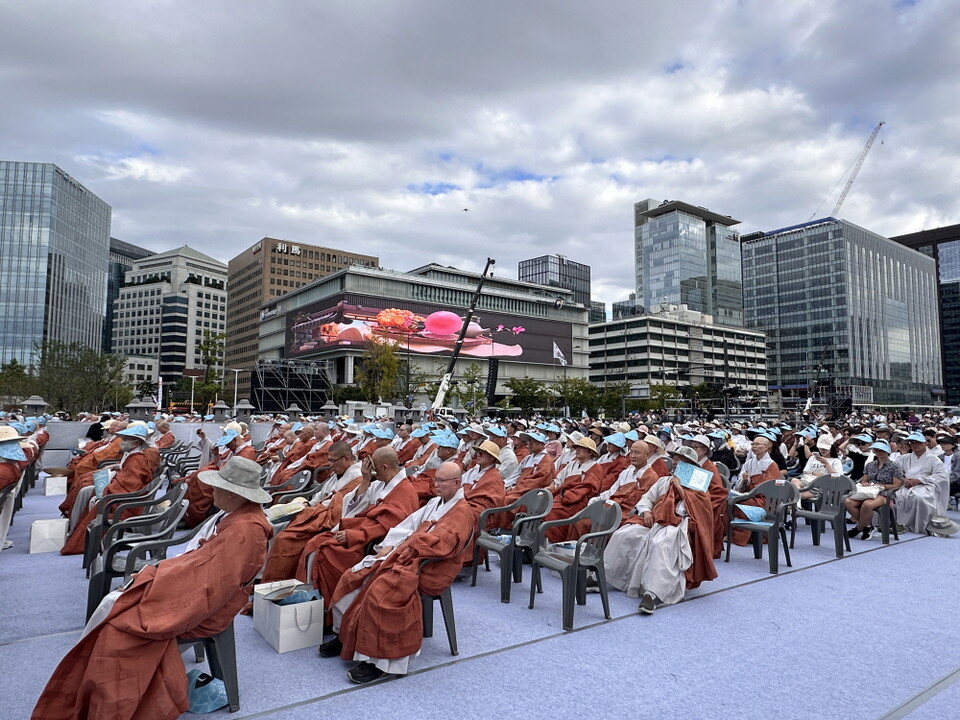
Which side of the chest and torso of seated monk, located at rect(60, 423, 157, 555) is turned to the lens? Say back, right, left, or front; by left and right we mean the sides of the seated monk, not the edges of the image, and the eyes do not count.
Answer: left

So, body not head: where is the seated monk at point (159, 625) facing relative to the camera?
to the viewer's left

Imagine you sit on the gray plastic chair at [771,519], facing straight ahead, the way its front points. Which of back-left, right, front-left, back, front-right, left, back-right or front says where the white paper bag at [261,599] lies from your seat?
front

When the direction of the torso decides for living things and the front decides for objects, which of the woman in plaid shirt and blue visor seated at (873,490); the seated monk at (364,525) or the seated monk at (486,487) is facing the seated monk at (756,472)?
the woman in plaid shirt and blue visor seated

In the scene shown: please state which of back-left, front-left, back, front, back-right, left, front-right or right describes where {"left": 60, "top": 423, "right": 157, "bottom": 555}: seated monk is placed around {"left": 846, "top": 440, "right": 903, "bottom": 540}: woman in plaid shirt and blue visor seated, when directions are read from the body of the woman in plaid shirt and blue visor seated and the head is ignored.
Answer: front

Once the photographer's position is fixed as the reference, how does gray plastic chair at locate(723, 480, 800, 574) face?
facing the viewer and to the left of the viewer

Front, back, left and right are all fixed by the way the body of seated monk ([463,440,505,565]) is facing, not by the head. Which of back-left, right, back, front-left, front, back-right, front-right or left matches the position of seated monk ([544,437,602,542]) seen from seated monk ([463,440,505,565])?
back

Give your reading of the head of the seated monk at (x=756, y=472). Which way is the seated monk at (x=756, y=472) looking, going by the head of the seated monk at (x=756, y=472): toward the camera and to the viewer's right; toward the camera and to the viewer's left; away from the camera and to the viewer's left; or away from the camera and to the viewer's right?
toward the camera and to the viewer's left

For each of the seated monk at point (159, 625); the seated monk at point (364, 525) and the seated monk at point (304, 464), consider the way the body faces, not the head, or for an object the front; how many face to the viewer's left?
3

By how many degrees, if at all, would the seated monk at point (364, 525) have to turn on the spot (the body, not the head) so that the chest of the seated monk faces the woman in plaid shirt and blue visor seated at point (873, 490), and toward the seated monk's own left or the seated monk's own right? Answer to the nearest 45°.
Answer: approximately 180°

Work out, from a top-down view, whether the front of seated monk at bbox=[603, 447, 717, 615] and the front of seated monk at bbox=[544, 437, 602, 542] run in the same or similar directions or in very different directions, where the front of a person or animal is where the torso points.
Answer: same or similar directions

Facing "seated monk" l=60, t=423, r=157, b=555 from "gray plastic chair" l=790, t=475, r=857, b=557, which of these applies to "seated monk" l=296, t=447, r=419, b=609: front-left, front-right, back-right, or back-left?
front-left

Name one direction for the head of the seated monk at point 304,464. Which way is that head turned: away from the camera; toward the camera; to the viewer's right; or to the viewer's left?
to the viewer's left

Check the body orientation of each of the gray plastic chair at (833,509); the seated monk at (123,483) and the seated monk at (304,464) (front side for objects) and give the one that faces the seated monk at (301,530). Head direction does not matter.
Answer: the gray plastic chair

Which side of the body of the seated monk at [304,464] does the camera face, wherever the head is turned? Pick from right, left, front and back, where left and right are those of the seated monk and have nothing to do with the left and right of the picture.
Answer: left

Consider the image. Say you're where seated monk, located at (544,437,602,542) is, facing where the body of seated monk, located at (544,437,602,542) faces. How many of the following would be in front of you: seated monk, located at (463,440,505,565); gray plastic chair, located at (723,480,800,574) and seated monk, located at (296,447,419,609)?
2

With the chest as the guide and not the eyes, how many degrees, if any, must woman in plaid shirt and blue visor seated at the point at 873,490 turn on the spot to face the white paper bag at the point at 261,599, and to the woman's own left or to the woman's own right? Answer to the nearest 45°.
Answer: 0° — they already face it
